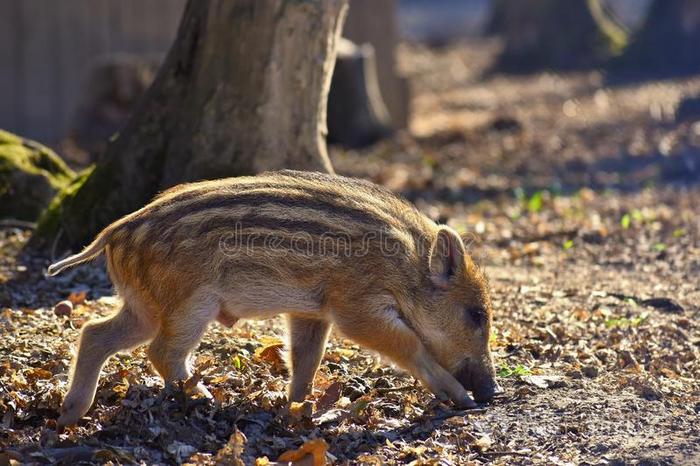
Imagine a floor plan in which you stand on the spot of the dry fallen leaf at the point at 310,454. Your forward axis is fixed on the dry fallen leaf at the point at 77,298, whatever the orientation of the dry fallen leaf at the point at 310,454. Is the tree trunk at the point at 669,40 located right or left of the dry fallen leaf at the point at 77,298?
right

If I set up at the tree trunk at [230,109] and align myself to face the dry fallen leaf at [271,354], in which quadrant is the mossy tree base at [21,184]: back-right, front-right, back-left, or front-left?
back-right

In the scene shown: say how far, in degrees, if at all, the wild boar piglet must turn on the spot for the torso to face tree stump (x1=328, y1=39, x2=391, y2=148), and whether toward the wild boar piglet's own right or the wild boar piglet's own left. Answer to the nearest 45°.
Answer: approximately 90° to the wild boar piglet's own left

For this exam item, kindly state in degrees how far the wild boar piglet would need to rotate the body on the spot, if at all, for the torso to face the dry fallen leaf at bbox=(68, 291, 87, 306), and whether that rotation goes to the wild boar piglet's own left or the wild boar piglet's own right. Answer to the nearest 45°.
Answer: approximately 135° to the wild boar piglet's own left

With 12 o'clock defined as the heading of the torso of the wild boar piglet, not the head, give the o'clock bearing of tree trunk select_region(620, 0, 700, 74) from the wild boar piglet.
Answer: The tree trunk is roughly at 10 o'clock from the wild boar piglet.

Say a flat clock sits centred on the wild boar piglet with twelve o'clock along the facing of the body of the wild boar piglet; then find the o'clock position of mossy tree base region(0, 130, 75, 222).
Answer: The mossy tree base is roughly at 8 o'clock from the wild boar piglet.

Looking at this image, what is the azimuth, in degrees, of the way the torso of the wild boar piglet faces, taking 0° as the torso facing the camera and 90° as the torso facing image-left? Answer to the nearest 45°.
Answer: approximately 270°

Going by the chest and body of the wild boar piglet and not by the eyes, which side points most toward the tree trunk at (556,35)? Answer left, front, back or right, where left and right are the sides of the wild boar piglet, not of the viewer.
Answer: left

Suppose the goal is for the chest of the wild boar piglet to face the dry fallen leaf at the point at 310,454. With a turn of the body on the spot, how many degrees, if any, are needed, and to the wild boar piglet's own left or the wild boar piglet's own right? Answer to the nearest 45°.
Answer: approximately 90° to the wild boar piglet's own right

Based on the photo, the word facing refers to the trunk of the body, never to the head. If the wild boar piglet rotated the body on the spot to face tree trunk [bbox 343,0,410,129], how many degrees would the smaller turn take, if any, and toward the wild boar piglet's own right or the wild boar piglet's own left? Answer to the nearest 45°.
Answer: approximately 90° to the wild boar piglet's own left
